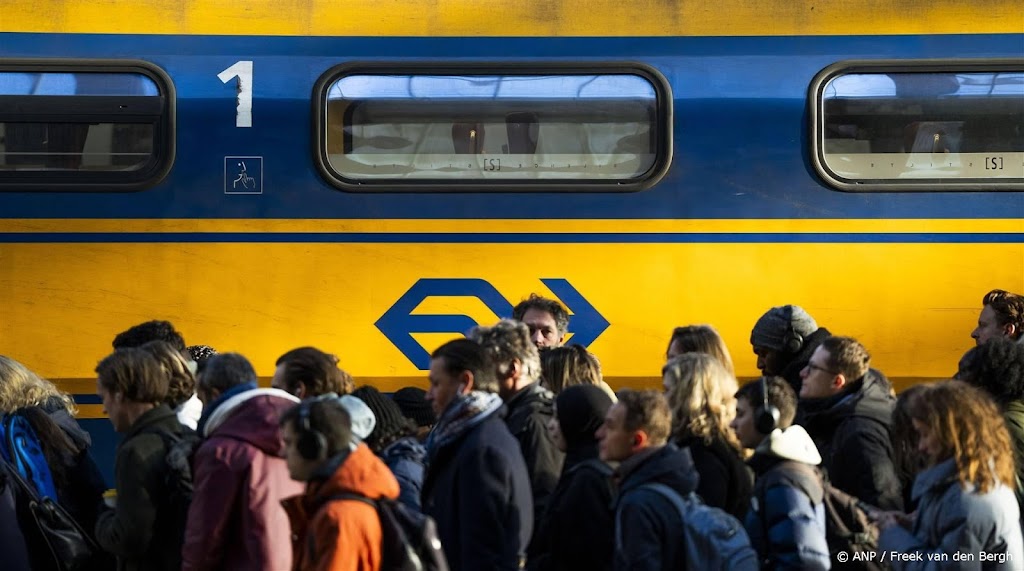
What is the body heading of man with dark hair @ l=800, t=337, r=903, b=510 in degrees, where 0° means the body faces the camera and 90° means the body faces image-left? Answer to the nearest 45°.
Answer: approximately 90°

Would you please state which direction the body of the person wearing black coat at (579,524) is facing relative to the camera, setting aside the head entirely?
to the viewer's left

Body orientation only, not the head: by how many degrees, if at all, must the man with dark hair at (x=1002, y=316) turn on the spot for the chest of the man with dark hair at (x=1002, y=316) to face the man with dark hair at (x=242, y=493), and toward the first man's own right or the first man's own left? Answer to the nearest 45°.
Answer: approximately 45° to the first man's own left

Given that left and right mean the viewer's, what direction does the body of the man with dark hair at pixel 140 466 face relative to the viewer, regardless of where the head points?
facing to the left of the viewer

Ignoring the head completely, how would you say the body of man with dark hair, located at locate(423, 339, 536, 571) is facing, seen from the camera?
to the viewer's left

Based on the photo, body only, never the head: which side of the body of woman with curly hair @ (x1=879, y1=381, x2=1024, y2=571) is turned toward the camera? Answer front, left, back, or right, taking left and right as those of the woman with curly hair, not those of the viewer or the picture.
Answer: left

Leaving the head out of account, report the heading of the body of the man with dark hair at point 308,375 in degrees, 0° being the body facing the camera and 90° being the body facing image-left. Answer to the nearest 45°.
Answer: approximately 90°

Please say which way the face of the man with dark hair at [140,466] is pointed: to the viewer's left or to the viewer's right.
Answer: to the viewer's left

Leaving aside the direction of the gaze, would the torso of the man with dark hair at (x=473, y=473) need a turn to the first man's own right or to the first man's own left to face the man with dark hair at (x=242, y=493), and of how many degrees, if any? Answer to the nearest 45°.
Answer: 0° — they already face them

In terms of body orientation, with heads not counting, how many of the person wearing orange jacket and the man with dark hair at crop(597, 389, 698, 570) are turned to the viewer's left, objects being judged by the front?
2

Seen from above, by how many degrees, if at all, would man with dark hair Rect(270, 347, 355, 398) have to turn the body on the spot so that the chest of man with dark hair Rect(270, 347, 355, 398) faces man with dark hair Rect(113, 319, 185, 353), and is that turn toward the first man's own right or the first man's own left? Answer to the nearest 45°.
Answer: approximately 45° to the first man's own right

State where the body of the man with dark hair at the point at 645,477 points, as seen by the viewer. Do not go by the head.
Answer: to the viewer's left

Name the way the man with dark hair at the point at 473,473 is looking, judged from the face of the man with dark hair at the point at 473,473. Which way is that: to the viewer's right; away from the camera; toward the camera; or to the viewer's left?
to the viewer's left

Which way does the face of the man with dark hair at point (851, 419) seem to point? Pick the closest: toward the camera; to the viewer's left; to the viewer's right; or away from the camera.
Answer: to the viewer's left
